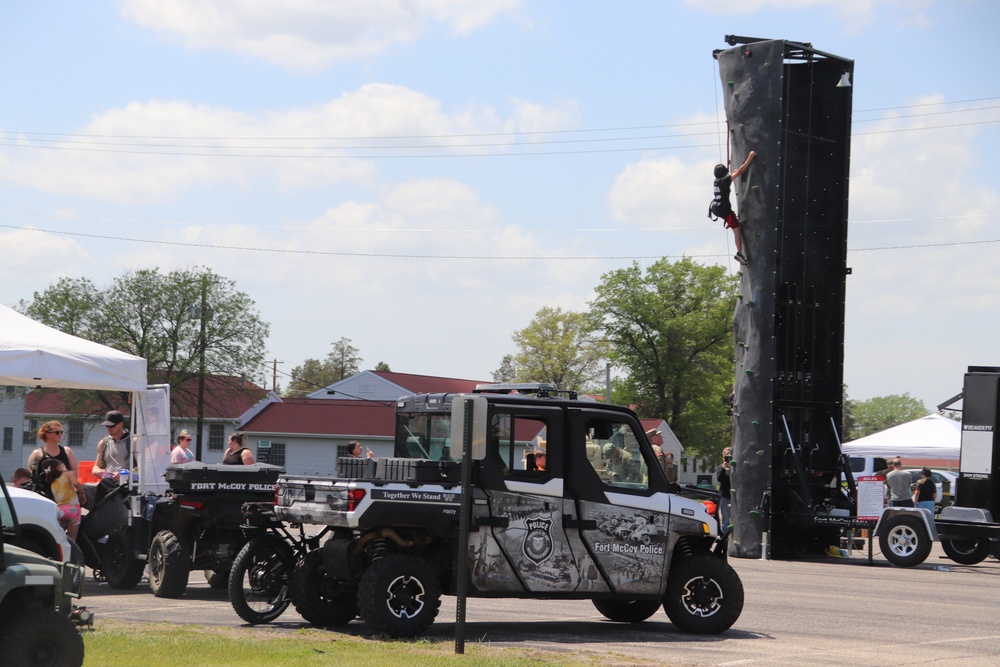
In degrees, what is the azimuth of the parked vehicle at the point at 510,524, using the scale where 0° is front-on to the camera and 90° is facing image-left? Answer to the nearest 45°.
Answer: approximately 225°

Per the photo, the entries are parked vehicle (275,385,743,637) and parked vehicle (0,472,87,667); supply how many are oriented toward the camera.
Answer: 0

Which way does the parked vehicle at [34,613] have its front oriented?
to the viewer's right

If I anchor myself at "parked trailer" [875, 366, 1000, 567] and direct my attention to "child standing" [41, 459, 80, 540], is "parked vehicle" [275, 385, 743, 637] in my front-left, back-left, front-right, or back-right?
front-left

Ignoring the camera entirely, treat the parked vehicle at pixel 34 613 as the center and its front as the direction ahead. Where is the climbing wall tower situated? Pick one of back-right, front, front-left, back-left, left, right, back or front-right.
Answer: front-left

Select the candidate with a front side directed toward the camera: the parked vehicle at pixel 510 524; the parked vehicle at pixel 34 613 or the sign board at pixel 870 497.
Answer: the sign board

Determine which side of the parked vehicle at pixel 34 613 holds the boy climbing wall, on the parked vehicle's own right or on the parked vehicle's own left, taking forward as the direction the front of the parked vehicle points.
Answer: on the parked vehicle's own left

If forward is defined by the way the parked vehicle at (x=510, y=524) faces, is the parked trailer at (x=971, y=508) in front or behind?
in front

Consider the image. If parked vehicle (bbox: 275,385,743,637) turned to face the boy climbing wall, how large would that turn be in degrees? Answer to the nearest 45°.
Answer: approximately 45° to its left

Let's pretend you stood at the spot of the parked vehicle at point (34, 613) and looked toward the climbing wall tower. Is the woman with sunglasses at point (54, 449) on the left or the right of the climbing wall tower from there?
left

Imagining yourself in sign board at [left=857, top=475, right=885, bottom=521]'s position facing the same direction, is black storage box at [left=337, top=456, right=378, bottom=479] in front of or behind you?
in front

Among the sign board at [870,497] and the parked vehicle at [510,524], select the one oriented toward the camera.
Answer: the sign board

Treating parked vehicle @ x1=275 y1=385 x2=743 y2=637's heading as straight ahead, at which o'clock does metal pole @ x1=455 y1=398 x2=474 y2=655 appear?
The metal pole is roughly at 5 o'clock from the parked vehicle.

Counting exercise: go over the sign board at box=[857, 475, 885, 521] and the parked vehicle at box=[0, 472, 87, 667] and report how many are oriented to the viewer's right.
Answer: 1

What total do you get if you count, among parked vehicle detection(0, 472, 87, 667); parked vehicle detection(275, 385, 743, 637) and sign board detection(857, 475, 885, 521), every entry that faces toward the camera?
1

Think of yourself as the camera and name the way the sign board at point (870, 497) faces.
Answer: facing the viewer
